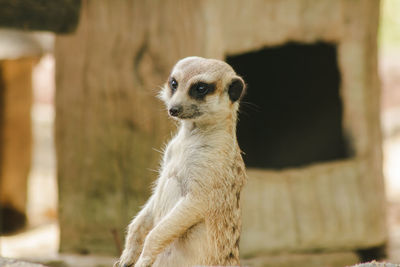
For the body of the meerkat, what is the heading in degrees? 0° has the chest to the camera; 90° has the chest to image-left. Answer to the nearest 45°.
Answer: approximately 45°

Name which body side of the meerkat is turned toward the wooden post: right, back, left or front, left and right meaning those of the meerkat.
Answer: right
